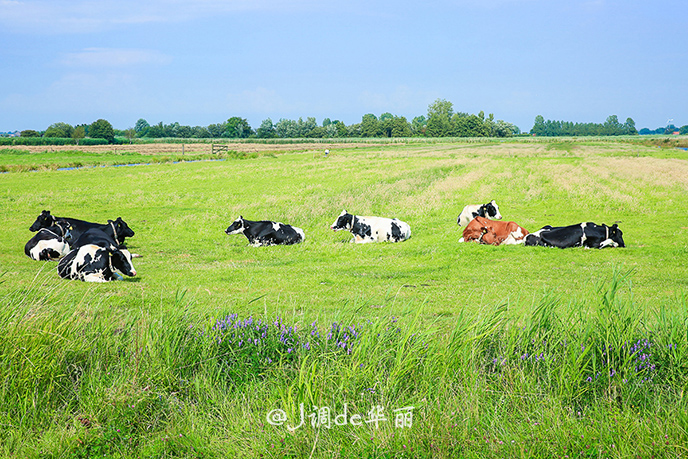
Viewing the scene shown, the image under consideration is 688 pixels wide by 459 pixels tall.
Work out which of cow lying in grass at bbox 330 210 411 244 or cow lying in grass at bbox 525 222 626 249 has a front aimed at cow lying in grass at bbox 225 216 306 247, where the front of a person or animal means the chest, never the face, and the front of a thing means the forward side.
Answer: cow lying in grass at bbox 330 210 411 244

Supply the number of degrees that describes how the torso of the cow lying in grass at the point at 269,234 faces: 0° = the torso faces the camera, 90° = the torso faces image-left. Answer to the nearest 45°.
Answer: approximately 90°

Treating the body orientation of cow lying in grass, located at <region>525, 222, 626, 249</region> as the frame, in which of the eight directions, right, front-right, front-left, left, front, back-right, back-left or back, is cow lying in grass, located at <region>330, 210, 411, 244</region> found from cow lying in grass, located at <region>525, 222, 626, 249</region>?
back

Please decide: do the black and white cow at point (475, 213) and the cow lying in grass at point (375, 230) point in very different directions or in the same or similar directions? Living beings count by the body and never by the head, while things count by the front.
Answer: very different directions

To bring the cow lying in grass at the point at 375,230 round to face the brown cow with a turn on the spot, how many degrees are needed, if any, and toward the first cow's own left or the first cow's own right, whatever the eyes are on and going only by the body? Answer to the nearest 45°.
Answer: approximately 180°

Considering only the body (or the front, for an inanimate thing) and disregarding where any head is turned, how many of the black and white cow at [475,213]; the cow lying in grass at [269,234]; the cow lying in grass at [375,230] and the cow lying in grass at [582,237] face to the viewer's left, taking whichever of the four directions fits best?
2

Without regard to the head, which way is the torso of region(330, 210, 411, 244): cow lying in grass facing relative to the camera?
to the viewer's left

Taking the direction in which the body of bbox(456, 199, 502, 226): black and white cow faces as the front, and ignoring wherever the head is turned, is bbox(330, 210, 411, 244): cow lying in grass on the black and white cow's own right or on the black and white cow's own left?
on the black and white cow's own right

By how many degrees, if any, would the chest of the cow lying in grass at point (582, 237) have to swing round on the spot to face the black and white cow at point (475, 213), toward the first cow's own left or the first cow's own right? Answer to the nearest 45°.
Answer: approximately 135° to the first cow's own left

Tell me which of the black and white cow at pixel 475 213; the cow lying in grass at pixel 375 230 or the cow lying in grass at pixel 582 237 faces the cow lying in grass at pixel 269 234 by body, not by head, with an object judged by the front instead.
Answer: the cow lying in grass at pixel 375 230

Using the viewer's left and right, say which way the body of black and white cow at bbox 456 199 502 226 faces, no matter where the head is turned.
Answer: facing to the right of the viewer

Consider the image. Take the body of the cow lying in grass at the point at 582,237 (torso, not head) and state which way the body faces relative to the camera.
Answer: to the viewer's right

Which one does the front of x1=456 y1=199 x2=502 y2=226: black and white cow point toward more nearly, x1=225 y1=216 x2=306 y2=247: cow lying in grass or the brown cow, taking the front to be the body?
the brown cow

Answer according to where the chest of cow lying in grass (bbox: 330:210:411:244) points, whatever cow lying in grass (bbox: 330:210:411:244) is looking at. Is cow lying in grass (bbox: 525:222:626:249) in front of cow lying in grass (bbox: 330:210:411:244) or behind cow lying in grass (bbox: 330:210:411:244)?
behind

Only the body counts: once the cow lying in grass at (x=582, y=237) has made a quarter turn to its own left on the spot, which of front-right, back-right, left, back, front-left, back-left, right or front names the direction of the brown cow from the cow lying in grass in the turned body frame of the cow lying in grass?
left

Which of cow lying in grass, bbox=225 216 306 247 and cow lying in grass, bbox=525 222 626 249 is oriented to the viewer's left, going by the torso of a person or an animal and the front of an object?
cow lying in grass, bbox=225 216 306 247

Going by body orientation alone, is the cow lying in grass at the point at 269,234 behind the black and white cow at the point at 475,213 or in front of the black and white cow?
behind

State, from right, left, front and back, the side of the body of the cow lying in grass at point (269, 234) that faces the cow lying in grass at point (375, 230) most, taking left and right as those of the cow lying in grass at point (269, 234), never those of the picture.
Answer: back
